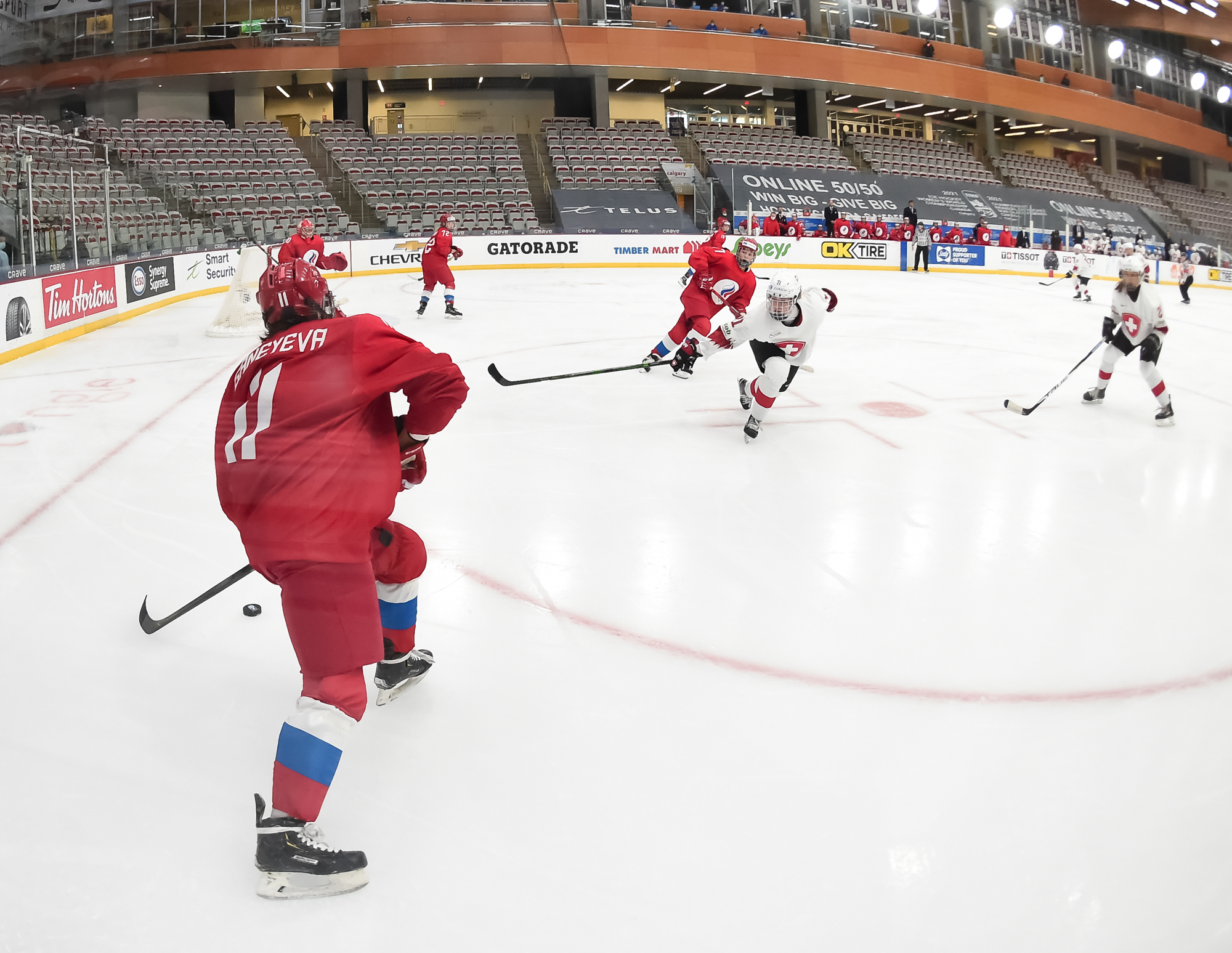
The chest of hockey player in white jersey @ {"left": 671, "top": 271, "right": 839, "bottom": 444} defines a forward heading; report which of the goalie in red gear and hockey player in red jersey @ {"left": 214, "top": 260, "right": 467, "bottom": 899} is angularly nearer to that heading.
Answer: the hockey player in red jersey

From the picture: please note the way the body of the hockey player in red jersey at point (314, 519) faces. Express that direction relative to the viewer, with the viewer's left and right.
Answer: facing away from the viewer and to the right of the viewer

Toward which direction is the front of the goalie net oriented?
to the viewer's right

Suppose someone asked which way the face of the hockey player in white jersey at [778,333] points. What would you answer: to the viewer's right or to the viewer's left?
to the viewer's left

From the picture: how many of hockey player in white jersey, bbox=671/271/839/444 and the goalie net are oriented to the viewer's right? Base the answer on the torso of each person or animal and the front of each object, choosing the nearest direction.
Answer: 1

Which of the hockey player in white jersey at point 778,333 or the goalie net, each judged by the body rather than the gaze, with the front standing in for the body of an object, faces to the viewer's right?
the goalie net

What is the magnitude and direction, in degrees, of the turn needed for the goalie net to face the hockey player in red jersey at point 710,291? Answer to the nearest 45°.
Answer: approximately 45° to its right
